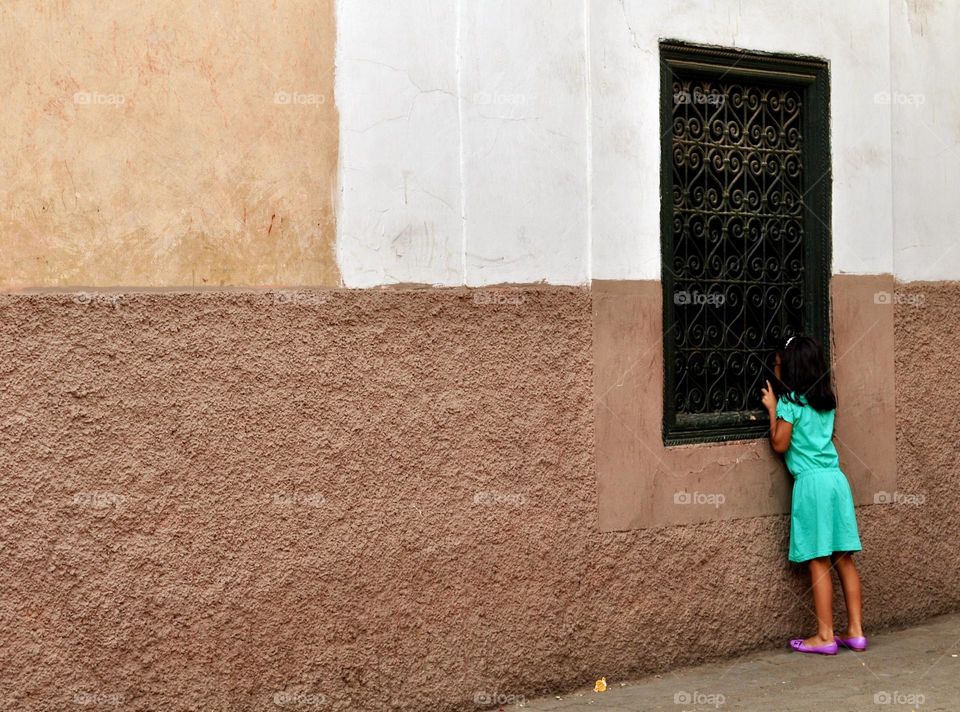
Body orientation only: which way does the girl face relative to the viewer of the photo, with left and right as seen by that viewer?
facing away from the viewer and to the left of the viewer

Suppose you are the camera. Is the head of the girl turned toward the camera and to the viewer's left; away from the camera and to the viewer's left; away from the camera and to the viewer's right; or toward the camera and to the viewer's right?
away from the camera and to the viewer's left
